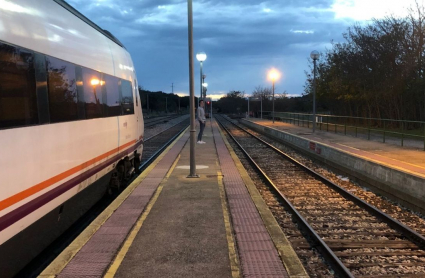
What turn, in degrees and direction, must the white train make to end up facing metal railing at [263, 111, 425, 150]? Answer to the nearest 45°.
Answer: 0° — it already faces it

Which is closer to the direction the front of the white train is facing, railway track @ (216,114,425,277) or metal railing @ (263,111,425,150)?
the metal railing

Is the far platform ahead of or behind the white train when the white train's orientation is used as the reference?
ahead

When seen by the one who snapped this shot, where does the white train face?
facing away from the viewer and to the right of the viewer
